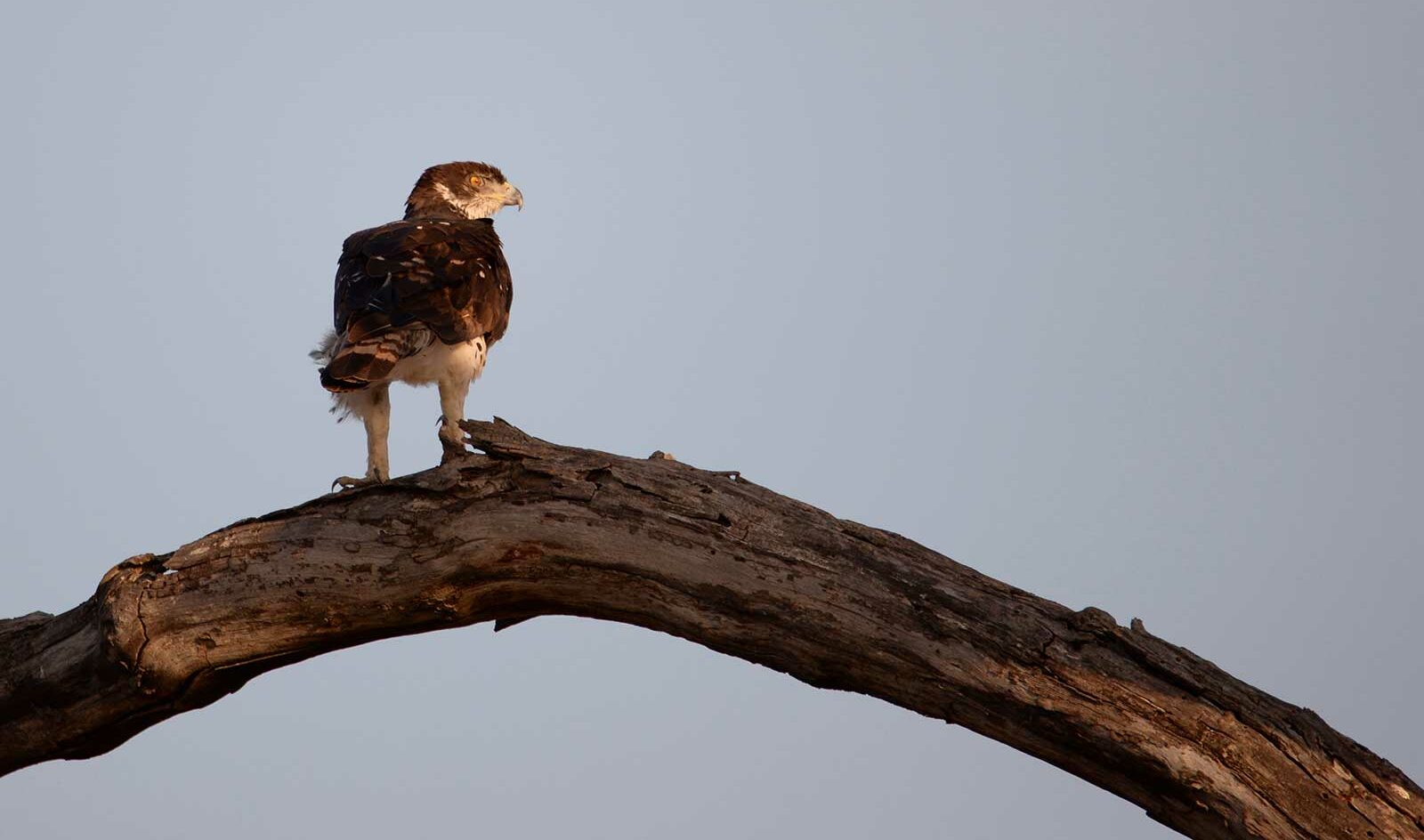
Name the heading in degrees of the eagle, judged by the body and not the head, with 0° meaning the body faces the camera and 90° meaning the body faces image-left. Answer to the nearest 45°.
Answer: approximately 225°
